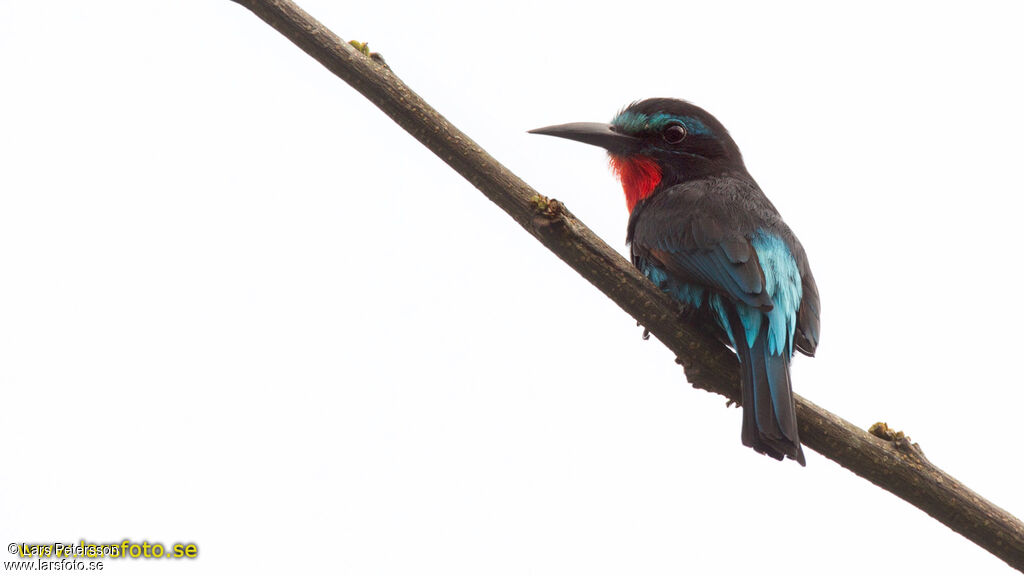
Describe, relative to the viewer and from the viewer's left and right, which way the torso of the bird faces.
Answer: facing away from the viewer and to the left of the viewer
